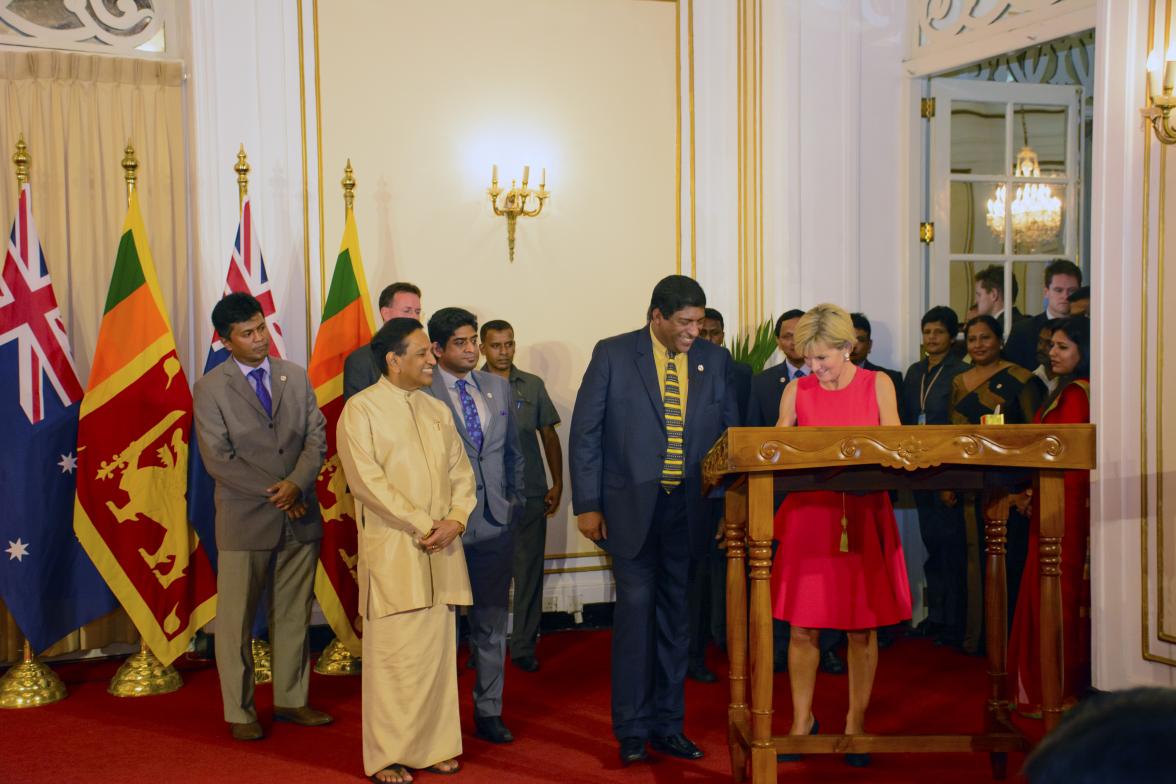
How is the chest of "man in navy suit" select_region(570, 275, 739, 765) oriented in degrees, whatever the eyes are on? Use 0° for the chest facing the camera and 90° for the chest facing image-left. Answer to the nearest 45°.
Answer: approximately 315°

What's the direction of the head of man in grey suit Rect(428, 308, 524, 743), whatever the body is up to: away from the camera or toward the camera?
toward the camera

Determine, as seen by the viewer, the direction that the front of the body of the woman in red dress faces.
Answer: toward the camera

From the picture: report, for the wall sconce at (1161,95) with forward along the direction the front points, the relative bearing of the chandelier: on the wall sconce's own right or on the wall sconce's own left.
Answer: on the wall sconce's own right

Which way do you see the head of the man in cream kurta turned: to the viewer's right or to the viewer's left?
to the viewer's right

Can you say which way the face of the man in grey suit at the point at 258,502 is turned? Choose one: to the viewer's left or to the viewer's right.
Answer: to the viewer's right

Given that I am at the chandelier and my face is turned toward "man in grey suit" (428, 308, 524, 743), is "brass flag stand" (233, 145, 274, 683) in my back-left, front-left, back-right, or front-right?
front-right

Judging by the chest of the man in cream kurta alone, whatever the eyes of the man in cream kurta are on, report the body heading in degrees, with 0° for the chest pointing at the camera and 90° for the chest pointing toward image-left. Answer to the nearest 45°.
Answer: approximately 315°

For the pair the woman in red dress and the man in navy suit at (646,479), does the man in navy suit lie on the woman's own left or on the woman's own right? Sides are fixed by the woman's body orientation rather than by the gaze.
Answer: on the woman's own right

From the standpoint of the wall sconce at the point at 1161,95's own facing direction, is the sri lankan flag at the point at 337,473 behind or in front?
in front

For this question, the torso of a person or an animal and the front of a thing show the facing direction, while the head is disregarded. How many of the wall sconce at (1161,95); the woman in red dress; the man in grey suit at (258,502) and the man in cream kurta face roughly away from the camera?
0
